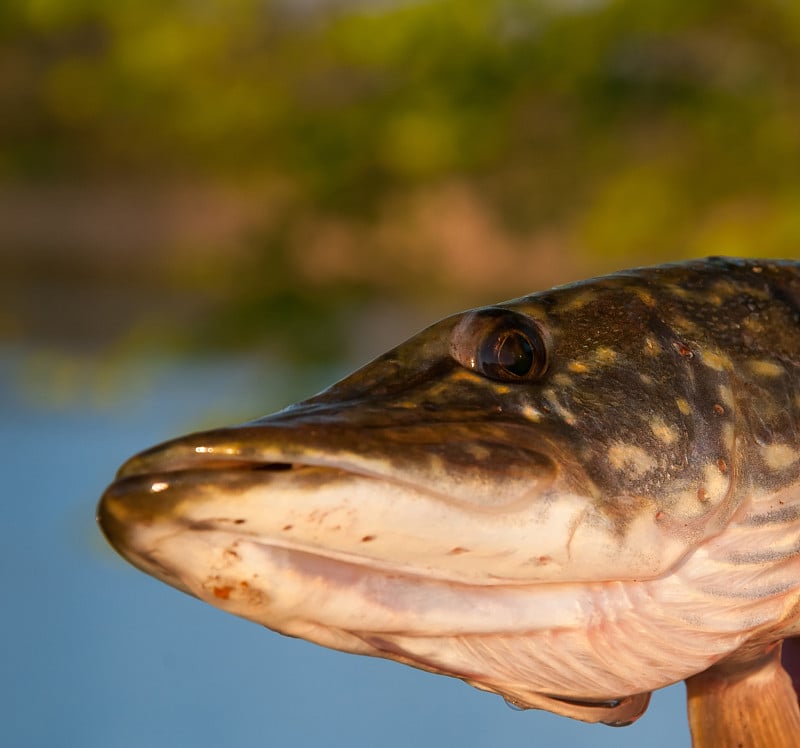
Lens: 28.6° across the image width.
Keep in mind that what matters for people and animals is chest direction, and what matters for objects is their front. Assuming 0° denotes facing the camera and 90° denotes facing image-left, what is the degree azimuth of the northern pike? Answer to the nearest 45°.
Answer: approximately 90°
